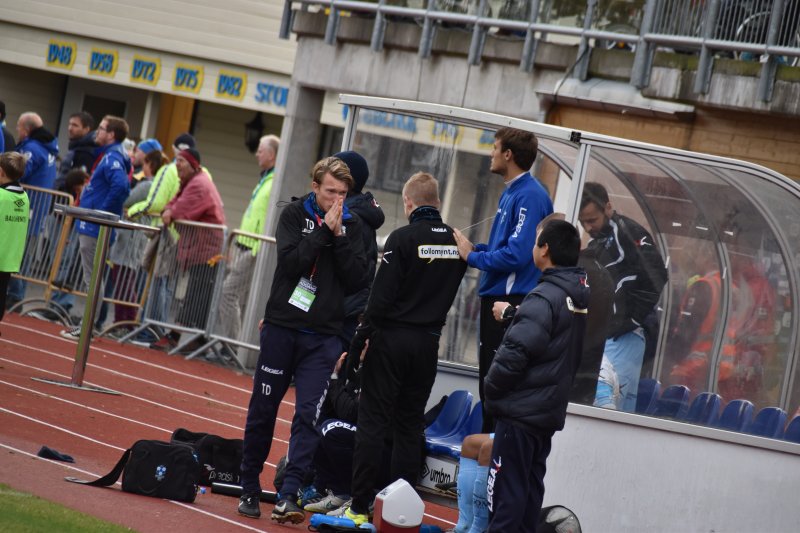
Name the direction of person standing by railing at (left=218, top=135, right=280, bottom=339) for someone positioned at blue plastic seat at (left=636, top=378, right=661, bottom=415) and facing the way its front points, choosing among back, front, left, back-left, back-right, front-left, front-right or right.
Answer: right

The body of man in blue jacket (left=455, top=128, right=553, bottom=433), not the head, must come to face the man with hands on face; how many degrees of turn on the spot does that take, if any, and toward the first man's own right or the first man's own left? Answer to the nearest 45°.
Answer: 0° — they already face them

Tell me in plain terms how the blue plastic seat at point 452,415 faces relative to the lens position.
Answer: facing the viewer and to the left of the viewer

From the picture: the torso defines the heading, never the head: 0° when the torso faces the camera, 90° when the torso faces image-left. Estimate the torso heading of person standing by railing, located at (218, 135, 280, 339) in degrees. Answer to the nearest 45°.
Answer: approximately 90°

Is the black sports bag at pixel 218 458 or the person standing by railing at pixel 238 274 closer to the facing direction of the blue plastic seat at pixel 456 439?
the black sports bag

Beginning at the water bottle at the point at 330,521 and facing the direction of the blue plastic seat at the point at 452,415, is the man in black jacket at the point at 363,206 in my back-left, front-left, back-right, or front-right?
front-left

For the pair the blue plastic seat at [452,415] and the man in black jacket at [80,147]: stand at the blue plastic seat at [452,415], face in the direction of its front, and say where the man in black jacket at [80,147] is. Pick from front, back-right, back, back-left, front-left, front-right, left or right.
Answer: right

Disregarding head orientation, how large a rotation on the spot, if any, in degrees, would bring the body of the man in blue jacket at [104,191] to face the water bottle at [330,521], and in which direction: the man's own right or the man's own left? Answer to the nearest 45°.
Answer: approximately 90° to the man's own left

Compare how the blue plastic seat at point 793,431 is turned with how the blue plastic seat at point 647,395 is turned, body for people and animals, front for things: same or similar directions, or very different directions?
same or similar directions

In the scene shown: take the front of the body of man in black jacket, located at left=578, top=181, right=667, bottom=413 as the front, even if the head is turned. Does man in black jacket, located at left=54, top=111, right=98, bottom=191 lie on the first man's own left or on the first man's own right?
on the first man's own right

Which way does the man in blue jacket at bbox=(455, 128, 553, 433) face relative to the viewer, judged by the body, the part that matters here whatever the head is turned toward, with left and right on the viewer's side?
facing to the left of the viewer

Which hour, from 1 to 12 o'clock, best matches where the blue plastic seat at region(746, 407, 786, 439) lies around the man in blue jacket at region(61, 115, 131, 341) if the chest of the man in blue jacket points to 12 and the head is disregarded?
The blue plastic seat is roughly at 8 o'clock from the man in blue jacket.

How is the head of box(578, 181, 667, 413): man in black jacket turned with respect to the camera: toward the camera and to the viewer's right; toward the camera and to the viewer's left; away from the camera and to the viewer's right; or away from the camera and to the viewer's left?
toward the camera and to the viewer's left

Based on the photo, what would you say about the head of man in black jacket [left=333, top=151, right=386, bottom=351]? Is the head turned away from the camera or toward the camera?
away from the camera

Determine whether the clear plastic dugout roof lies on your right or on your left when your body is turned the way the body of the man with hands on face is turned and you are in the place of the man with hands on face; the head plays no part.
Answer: on your left
